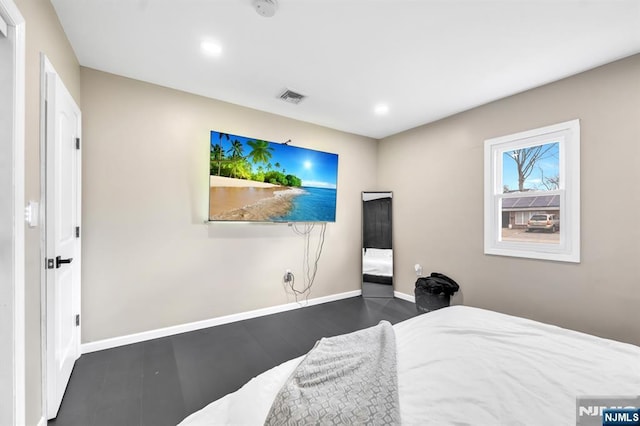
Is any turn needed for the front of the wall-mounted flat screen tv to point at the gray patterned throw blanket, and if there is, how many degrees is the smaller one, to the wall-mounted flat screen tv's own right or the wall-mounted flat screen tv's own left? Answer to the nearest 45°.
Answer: approximately 45° to the wall-mounted flat screen tv's own right

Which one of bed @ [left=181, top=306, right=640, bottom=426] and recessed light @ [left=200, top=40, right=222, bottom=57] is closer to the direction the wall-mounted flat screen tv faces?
the bed

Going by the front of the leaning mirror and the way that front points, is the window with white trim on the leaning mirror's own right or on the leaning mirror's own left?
on the leaning mirror's own left

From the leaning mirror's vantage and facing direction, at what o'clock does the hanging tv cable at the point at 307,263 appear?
The hanging tv cable is roughly at 2 o'clock from the leaning mirror.

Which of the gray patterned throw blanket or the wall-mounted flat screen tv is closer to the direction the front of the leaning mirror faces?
the gray patterned throw blanket

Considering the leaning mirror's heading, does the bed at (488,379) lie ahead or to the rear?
ahead

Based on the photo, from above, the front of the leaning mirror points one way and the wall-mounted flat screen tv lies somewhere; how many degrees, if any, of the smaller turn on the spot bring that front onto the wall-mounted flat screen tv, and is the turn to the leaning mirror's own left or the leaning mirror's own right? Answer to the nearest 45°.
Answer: approximately 45° to the leaning mirror's own right

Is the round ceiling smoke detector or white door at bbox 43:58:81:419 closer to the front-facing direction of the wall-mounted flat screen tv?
the round ceiling smoke detector

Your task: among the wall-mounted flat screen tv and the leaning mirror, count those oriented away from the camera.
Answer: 0

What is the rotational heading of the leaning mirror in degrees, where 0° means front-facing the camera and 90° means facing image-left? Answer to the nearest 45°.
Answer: approximately 0°

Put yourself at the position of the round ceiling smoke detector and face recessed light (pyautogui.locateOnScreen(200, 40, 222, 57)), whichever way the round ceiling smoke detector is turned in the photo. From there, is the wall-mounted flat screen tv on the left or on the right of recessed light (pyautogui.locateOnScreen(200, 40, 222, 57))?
right

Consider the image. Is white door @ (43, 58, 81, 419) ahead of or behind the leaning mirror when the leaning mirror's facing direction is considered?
ahead

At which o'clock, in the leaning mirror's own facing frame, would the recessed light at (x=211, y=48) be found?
The recessed light is roughly at 1 o'clock from the leaning mirror.

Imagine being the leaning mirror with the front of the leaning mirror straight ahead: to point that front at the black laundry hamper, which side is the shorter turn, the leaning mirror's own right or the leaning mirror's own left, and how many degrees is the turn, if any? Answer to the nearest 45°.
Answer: approximately 45° to the leaning mirror's own left

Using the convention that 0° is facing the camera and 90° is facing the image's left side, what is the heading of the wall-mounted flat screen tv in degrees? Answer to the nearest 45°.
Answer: approximately 315°
